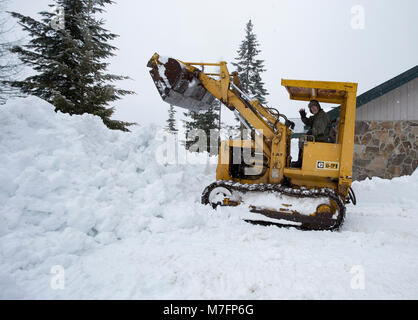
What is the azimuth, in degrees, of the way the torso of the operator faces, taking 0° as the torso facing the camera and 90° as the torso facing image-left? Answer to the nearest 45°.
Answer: approximately 90°

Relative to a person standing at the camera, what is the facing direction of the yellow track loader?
facing to the left of the viewer

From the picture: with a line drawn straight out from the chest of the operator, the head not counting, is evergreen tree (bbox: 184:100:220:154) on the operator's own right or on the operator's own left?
on the operator's own right

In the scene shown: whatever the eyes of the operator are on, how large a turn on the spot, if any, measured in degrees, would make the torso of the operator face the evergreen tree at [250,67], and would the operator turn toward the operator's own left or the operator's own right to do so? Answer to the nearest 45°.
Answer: approximately 90° to the operator's own right

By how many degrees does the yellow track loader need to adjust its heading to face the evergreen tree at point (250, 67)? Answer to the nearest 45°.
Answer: approximately 90° to its right
